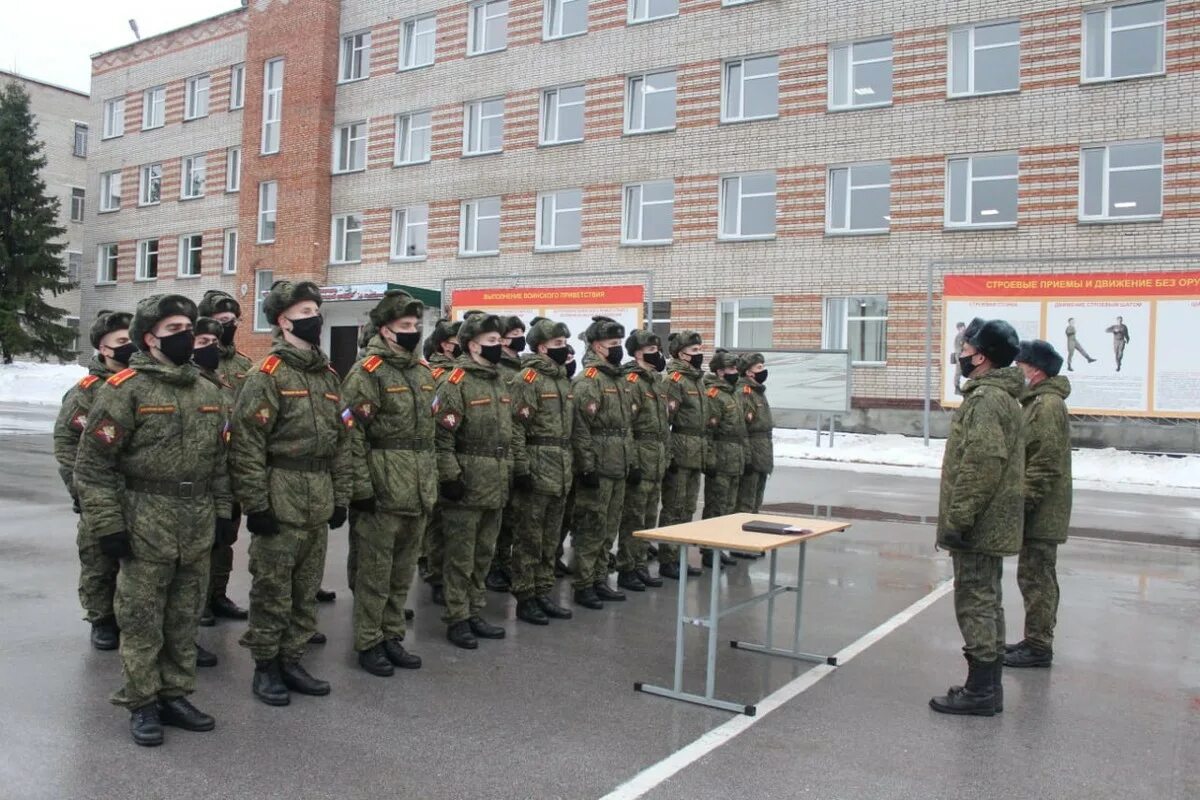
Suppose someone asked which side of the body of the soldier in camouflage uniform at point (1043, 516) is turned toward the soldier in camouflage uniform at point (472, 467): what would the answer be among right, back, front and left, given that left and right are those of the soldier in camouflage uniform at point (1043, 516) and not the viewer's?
front

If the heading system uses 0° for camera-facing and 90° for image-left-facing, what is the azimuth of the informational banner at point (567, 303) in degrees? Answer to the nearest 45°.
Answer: approximately 0°

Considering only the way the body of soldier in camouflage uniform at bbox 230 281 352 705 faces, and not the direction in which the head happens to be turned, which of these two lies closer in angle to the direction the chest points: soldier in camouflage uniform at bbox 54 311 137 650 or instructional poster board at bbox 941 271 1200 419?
the instructional poster board

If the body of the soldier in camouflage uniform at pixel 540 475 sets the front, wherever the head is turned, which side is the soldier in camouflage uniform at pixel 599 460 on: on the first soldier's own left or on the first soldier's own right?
on the first soldier's own left

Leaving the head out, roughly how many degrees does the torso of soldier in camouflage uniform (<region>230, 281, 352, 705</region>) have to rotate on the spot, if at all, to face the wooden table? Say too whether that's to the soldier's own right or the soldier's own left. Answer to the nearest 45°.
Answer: approximately 45° to the soldier's own left

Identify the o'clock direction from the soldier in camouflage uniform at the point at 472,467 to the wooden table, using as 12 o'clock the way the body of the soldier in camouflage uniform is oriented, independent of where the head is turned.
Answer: The wooden table is roughly at 12 o'clock from the soldier in camouflage uniform.

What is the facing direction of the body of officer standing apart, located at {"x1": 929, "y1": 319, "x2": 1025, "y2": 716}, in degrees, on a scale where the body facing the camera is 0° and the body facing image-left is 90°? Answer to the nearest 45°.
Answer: approximately 90°

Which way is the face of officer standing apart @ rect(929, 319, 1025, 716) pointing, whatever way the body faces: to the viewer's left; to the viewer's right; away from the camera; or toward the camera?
to the viewer's left

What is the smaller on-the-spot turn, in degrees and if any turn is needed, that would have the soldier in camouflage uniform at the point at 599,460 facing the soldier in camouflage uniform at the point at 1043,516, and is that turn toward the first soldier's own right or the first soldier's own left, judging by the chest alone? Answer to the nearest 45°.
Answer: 0° — they already face them

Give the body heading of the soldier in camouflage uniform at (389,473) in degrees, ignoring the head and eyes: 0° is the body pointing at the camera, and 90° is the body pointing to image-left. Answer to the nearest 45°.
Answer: approximately 315°

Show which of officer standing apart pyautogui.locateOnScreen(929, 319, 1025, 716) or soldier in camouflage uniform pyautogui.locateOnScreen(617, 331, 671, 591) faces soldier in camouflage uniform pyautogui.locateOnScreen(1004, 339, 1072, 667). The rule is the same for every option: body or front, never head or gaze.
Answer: soldier in camouflage uniform pyautogui.locateOnScreen(617, 331, 671, 591)

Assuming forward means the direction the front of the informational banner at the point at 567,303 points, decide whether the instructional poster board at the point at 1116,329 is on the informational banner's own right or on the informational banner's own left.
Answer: on the informational banner's own left

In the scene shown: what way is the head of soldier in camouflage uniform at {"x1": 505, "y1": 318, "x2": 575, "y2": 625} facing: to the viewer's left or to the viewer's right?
to the viewer's right

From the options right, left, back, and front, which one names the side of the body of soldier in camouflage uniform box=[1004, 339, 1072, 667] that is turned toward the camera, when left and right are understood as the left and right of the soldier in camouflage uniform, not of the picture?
left
